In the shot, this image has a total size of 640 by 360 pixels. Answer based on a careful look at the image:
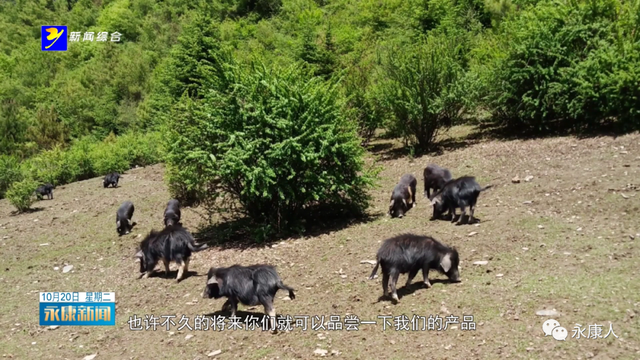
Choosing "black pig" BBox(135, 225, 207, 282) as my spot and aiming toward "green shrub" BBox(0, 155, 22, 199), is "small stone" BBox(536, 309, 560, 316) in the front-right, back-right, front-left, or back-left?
back-right

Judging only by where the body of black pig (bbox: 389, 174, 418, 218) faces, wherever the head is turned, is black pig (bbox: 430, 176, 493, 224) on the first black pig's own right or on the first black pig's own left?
on the first black pig's own left

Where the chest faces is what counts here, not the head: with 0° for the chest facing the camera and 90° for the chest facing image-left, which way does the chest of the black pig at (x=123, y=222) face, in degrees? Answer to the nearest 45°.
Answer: approximately 0°

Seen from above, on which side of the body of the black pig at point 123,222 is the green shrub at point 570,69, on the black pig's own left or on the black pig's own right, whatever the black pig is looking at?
on the black pig's own left

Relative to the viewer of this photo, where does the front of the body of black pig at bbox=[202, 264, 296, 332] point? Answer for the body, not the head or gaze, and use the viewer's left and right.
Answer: facing to the left of the viewer

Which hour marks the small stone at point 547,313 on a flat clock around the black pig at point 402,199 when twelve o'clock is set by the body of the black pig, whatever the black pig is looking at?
The small stone is roughly at 10 o'clock from the black pig.

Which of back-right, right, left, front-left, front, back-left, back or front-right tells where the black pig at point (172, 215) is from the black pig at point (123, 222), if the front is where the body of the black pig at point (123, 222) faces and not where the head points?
front-left

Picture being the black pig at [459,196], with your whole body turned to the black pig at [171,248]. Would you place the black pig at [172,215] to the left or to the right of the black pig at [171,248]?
right

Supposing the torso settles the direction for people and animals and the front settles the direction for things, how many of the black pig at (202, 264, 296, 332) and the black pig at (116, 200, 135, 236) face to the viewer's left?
1
